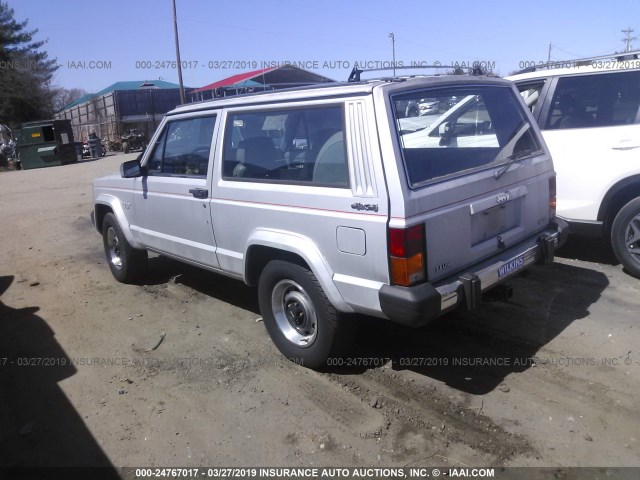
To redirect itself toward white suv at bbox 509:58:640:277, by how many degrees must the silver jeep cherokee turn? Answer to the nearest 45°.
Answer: approximately 90° to its right

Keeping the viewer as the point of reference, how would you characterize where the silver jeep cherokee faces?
facing away from the viewer and to the left of the viewer

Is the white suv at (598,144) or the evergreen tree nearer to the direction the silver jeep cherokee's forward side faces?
the evergreen tree

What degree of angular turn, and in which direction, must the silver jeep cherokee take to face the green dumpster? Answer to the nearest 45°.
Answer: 0° — it already faces it

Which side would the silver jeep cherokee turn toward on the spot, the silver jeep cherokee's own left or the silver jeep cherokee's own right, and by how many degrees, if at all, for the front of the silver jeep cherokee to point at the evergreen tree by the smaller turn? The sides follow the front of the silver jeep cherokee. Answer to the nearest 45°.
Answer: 0° — it already faces it

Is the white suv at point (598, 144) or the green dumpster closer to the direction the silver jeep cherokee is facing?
the green dumpster
